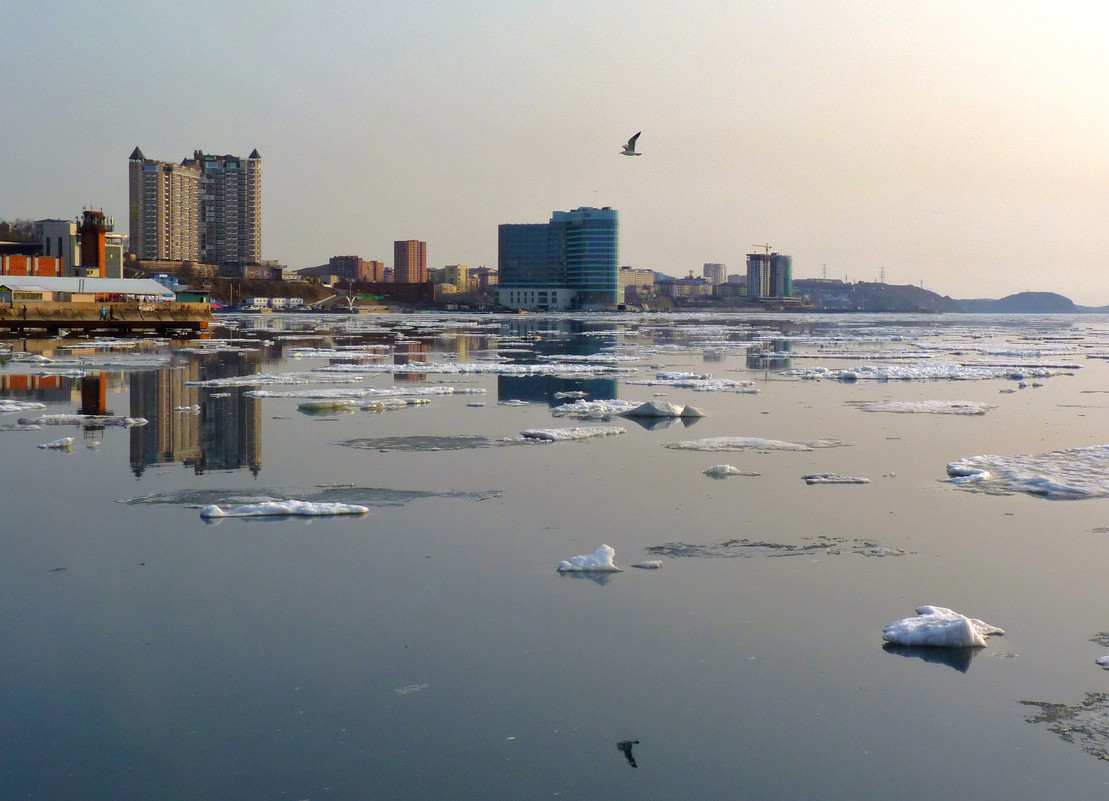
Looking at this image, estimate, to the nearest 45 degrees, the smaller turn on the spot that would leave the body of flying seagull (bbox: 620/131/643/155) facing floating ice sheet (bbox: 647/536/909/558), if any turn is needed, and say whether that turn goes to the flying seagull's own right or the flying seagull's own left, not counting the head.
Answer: approximately 90° to the flying seagull's own left

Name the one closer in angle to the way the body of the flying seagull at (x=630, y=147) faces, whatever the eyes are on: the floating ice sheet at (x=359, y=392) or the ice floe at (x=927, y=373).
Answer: the floating ice sheet

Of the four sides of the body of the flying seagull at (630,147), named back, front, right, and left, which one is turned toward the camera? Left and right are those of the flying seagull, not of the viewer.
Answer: left

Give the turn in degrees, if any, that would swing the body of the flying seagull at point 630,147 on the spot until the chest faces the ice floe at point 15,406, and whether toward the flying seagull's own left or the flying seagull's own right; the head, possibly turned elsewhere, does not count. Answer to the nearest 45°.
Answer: approximately 45° to the flying seagull's own left

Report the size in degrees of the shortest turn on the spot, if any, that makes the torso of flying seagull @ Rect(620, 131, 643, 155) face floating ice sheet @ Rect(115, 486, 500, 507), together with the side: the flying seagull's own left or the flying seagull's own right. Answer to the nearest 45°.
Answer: approximately 90° to the flying seagull's own left

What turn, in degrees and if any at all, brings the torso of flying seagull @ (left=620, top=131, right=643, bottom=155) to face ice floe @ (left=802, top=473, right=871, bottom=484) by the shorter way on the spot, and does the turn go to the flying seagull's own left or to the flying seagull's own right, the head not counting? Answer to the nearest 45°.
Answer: approximately 90° to the flying seagull's own left
